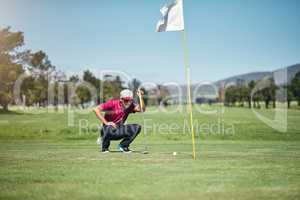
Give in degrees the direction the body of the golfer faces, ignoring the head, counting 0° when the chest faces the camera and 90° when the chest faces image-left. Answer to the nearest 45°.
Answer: approximately 315°
